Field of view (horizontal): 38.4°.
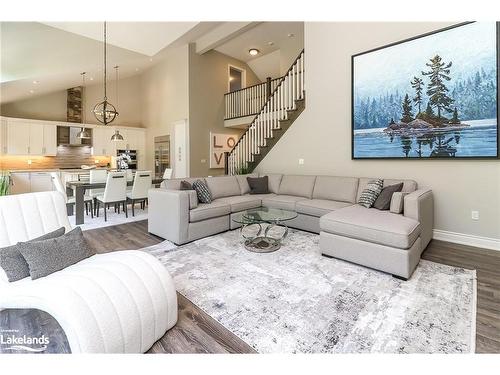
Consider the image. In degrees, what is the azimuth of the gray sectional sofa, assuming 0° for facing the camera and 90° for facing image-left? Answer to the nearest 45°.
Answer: approximately 45°

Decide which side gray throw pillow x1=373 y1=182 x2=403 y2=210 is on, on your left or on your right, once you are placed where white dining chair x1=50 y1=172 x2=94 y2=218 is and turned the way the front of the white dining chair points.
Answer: on your right

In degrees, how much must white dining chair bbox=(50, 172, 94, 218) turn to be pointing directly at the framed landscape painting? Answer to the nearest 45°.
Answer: approximately 45° to its right

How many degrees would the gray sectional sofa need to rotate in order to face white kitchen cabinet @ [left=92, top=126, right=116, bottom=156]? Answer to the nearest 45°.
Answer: approximately 90° to its right

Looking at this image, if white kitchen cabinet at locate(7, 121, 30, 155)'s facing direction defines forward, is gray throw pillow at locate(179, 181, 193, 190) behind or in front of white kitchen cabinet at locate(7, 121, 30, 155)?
in front
